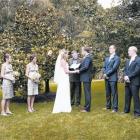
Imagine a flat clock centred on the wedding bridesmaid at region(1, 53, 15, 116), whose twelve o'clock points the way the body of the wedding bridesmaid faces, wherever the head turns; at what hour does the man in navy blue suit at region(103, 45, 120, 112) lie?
The man in navy blue suit is roughly at 11 o'clock from the wedding bridesmaid.

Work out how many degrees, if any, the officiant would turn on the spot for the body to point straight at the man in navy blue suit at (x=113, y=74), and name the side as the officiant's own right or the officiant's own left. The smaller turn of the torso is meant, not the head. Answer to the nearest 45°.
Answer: approximately 45° to the officiant's own left

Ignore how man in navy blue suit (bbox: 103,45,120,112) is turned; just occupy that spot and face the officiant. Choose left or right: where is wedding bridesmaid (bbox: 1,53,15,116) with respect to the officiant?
left

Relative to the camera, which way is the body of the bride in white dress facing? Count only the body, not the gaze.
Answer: to the viewer's right

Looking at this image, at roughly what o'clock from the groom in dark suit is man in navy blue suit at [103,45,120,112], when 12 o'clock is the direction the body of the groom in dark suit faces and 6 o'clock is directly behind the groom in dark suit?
The man in navy blue suit is roughly at 6 o'clock from the groom in dark suit.

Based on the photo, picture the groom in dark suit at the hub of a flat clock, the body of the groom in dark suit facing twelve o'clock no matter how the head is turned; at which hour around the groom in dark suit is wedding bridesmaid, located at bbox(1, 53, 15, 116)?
The wedding bridesmaid is roughly at 12 o'clock from the groom in dark suit.

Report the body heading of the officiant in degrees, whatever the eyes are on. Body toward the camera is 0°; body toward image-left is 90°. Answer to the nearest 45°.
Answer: approximately 0°

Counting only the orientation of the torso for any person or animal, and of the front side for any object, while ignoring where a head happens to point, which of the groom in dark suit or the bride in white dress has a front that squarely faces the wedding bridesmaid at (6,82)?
the groom in dark suit

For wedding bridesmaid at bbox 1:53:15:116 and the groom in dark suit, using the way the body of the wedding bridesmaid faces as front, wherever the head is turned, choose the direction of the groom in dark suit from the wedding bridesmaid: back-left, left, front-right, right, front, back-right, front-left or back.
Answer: front-left

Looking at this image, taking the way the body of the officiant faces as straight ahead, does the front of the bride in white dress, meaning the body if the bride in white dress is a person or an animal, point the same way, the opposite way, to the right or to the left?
to the left

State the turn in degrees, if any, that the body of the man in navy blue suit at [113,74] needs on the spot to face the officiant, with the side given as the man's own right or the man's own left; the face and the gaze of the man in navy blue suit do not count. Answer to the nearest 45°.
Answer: approximately 90° to the man's own right

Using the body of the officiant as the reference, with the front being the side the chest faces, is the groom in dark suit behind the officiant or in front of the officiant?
in front

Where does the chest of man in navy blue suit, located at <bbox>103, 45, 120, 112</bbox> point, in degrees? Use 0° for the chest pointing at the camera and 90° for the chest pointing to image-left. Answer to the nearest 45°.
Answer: approximately 45°

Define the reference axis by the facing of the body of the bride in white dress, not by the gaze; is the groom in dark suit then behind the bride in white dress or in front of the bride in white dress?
in front

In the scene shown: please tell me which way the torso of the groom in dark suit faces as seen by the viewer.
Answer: to the viewer's left

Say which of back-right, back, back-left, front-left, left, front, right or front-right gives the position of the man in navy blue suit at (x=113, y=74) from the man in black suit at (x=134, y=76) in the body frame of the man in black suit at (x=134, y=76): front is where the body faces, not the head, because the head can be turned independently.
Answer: right
